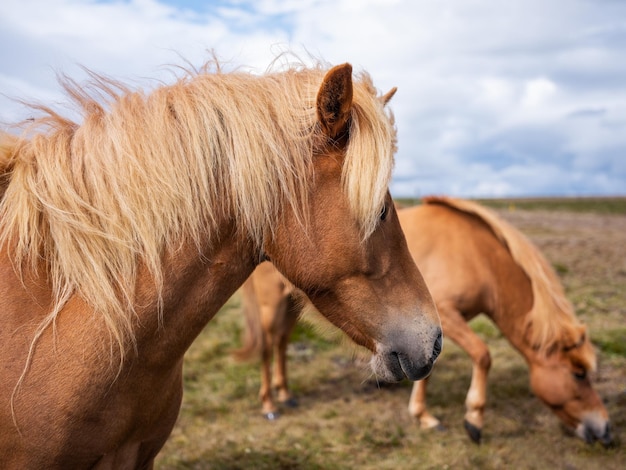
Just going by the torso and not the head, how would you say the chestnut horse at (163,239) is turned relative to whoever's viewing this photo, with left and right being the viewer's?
facing to the right of the viewer
